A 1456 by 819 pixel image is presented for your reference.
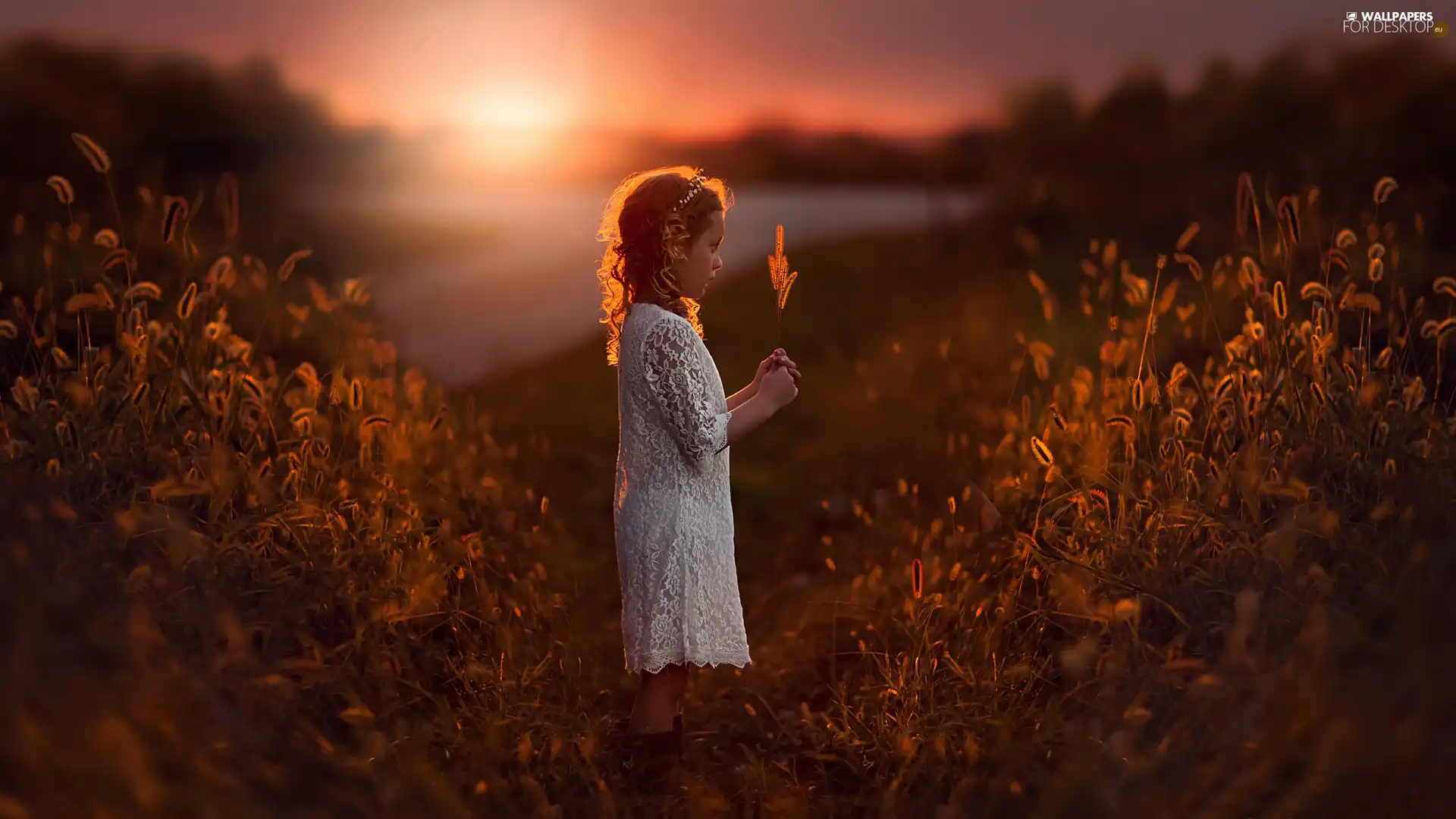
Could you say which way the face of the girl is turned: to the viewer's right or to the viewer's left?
to the viewer's right

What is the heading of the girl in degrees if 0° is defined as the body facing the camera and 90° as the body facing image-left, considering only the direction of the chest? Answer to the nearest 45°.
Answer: approximately 270°
